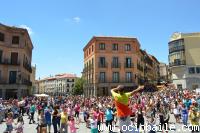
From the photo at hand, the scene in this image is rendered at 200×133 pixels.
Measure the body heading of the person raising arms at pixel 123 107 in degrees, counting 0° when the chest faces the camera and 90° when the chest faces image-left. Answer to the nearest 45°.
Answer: approximately 180°
